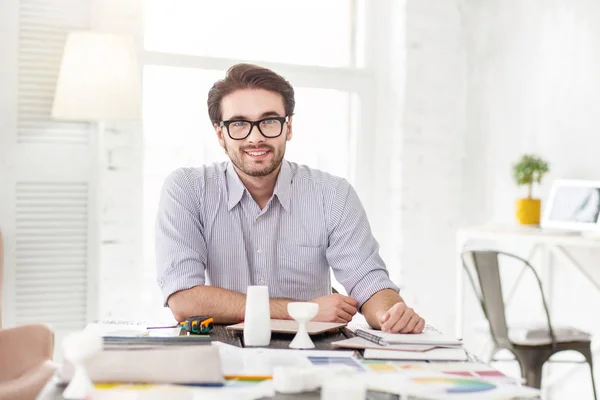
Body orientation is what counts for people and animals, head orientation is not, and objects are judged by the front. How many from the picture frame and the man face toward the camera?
2

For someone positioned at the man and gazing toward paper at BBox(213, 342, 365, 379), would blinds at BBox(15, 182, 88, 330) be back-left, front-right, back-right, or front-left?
back-right

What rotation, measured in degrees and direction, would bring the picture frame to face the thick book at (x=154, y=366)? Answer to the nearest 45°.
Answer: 0° — it already faces it

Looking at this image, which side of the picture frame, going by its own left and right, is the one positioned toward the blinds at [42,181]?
right

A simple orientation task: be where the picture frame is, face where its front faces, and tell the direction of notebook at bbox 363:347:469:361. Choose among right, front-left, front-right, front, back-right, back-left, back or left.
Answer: front

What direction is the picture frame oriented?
toward the camera

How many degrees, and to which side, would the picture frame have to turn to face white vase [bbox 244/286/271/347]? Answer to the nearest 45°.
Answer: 0° — it already faces it

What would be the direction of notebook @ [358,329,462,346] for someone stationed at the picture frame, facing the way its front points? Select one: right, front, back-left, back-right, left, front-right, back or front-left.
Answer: front

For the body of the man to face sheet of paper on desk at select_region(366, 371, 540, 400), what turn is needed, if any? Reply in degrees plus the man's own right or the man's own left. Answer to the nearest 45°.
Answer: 0° — they already face it

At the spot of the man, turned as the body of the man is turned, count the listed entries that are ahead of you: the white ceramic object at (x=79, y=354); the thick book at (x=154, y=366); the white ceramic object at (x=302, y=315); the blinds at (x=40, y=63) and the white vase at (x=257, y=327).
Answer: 4

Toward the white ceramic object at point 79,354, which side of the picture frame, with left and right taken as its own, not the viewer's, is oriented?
front

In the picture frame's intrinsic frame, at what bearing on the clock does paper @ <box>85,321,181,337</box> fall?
The paper is roughly at 1 o'clock from the picture frame.

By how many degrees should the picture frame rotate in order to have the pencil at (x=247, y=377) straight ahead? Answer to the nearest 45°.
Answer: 0° — it already faces it

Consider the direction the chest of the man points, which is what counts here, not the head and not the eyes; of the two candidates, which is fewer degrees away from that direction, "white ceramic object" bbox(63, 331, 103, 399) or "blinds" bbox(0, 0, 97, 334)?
the white ceramic object

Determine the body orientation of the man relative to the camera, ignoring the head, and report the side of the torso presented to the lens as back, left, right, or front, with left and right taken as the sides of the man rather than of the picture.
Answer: front

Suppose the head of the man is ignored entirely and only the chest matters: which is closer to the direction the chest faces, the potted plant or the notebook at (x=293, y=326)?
the notebook

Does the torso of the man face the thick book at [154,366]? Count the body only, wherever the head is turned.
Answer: yes
